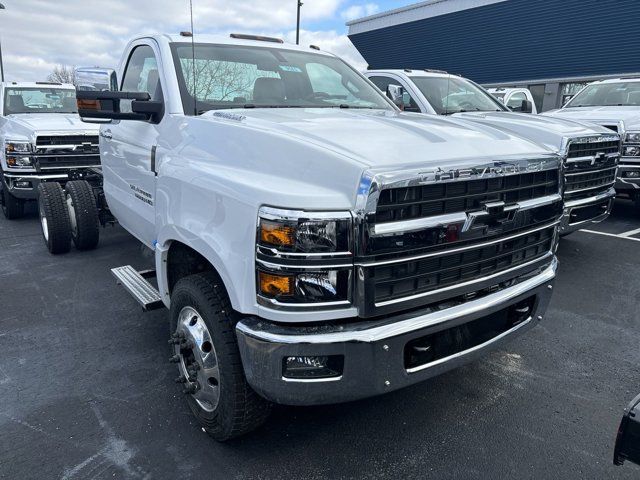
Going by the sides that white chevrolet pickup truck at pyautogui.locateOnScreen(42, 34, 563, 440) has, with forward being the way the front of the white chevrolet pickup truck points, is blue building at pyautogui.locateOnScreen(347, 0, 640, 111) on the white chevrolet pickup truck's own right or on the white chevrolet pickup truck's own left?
on the white chevrolet pickup truck's own left

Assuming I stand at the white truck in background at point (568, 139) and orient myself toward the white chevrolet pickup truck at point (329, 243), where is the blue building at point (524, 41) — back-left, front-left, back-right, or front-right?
back-right

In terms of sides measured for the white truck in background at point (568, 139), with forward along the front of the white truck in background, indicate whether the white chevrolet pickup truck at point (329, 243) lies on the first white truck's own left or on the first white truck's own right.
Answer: on the first white truck's own right

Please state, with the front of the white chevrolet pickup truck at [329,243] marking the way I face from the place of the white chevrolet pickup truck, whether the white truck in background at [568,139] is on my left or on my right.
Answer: on my left

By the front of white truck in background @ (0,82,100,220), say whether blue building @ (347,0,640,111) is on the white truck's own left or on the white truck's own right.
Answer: on the white truck's own left

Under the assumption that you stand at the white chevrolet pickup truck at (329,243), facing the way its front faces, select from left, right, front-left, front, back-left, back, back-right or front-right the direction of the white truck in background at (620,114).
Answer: left

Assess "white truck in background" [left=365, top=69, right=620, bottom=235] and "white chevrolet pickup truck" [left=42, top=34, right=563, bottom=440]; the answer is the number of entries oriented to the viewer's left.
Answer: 0

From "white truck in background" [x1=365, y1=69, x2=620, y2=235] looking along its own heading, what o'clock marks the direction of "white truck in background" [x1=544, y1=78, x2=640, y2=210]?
"white truck in background" [x1=544, y1=78, x2=640, y2=210] is roughly at 8 o'clock from "white truck in background" [x1=365, y1=69, x2=620, y2=235].
